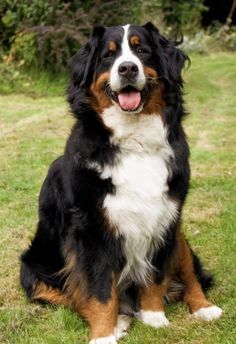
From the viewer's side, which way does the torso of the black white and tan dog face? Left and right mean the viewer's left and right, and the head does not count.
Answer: facing the viewer and to the right of the viewer
